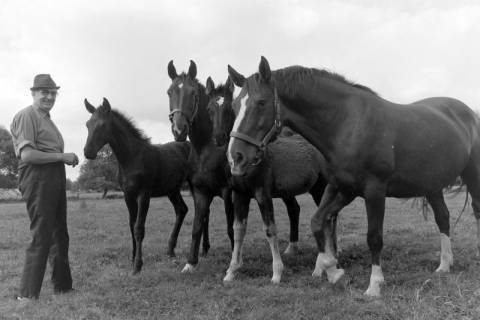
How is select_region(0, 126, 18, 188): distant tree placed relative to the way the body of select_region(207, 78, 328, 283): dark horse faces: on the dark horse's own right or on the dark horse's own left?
on the dark horse's own right

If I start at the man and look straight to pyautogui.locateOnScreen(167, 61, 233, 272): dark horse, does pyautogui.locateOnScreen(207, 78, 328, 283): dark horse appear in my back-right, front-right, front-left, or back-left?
front-right

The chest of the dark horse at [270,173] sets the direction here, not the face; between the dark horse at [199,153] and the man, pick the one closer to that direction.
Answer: the man

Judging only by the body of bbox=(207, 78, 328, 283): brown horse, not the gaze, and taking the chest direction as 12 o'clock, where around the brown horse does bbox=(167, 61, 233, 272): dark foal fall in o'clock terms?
The dark foal is roughly at 2 o'clock from the brown horse.

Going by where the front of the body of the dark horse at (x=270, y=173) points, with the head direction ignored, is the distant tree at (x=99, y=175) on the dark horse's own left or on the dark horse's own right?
on the dark horse's own right

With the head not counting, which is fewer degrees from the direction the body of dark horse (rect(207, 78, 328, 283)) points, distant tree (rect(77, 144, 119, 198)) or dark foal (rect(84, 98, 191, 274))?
the dark foal

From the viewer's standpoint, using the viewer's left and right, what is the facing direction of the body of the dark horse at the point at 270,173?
facing the viewer and to the left of the viewer
